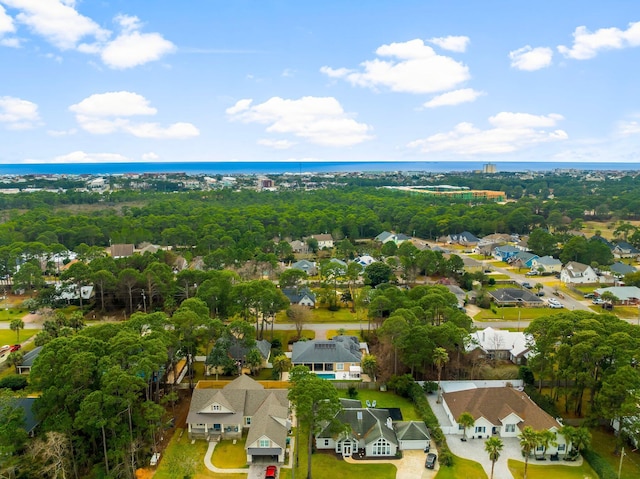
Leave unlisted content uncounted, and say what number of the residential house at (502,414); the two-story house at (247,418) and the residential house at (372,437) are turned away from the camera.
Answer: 0

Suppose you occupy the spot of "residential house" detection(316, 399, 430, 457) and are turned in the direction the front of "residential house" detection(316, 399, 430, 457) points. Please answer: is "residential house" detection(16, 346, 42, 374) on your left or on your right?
on your right

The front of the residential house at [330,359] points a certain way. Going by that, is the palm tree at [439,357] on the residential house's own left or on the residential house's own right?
on the residential house's own right

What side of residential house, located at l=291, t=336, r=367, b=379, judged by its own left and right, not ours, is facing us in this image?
back

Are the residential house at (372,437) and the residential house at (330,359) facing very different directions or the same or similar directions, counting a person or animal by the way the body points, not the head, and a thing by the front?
very different directions

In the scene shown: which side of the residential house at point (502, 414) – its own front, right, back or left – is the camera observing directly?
front

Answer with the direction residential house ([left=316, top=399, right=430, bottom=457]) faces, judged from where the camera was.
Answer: facing the viewer

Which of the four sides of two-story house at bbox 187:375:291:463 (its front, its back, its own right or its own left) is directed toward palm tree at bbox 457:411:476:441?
left

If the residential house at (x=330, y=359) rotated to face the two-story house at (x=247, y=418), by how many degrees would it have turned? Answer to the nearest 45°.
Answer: approximately 135° to its left

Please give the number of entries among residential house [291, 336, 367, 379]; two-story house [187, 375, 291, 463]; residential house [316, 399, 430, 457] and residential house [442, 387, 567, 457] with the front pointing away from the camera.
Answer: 1

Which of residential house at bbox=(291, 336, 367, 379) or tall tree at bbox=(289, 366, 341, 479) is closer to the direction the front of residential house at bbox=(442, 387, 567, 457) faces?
the tall tree

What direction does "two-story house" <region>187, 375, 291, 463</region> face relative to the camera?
toward the camera

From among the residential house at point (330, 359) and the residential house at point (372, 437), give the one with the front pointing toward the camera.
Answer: the residential house at point (372, 437)

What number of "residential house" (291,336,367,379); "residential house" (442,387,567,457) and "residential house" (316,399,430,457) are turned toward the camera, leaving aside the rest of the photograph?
2

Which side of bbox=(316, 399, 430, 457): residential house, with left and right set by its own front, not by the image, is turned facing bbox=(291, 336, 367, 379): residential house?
back
